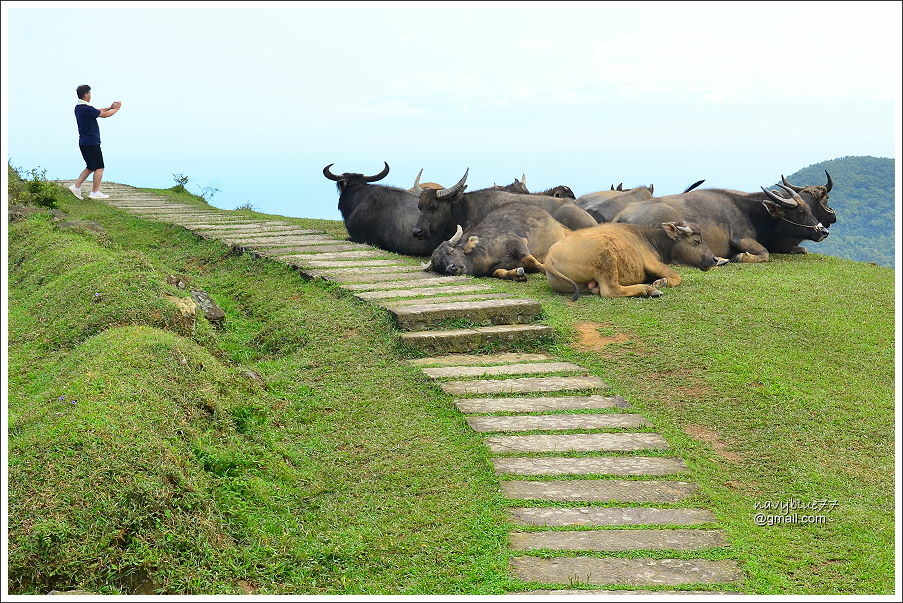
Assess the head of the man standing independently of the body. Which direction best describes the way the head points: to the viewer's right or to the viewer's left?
to the viewer's right

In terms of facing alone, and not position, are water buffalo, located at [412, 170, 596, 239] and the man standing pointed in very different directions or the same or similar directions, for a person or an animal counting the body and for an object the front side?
very different directions

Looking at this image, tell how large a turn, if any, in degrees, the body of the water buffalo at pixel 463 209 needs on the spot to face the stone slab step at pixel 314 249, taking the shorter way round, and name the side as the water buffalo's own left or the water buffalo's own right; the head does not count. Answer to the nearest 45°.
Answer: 0° — it already faces it

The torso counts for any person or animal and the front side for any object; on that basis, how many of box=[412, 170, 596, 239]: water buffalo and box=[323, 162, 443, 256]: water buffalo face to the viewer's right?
0

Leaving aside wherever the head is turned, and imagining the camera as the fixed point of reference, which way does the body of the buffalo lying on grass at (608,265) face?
to the viewer's right

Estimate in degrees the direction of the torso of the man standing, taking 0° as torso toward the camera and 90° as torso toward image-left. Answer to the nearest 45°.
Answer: approximately 270°

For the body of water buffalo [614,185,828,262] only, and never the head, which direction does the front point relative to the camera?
to the viewer's right

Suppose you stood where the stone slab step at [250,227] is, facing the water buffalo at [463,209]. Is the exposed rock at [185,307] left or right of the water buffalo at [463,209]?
right

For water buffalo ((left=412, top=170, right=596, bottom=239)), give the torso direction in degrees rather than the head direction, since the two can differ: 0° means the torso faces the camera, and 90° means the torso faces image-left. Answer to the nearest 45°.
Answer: approximately 90°

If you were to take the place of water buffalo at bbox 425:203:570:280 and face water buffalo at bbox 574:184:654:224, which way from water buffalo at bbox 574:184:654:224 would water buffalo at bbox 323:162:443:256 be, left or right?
left

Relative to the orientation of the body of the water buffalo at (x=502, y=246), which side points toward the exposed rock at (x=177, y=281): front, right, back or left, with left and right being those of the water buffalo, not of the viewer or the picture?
front

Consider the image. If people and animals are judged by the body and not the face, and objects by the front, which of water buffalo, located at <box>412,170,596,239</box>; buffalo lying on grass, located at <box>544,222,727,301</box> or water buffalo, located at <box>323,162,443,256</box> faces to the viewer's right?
the buffalo lying on grass
